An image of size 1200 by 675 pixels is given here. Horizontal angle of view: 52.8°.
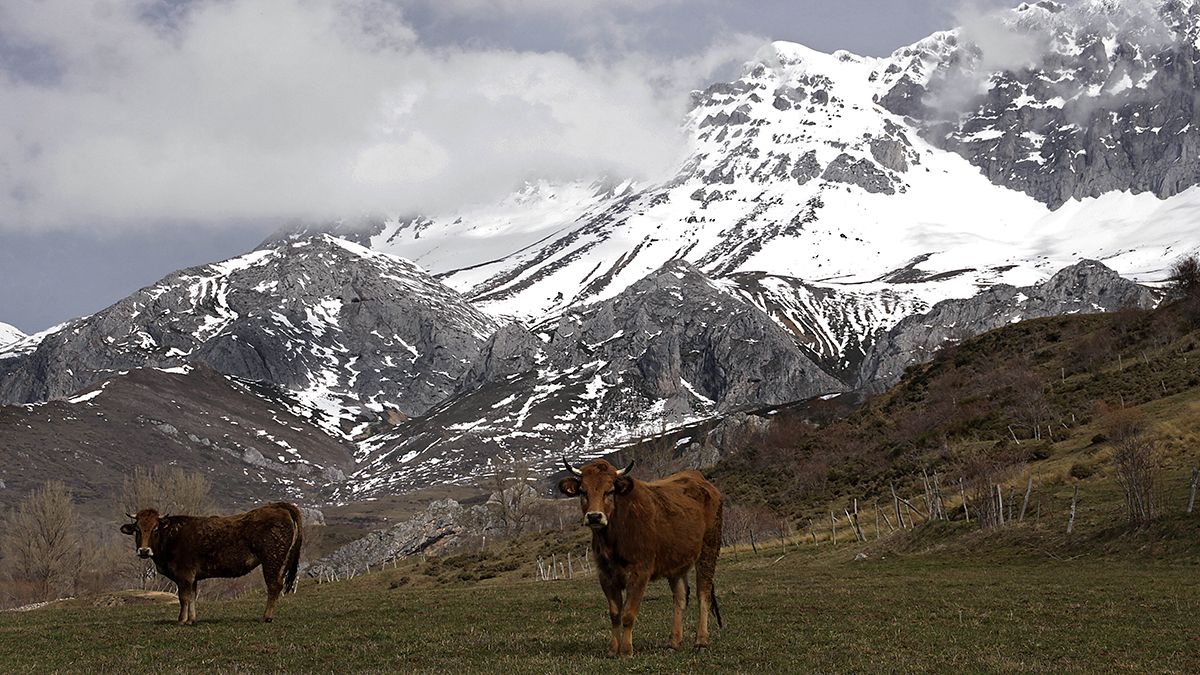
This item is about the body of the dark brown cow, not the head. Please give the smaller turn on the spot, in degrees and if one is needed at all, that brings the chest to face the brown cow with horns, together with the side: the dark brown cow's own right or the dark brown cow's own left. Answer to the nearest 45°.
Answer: approximately 135° to the dark brown cow's own left

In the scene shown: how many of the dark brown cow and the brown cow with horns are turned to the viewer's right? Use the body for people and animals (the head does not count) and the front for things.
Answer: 0

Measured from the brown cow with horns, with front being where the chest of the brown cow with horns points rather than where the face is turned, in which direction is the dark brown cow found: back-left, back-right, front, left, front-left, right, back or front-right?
right

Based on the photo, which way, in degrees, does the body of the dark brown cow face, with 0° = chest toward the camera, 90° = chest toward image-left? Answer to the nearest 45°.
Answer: approximately 90°

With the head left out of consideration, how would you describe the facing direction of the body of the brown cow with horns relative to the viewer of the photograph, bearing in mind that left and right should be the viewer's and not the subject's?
facing the viewer and to the left of the viewer
